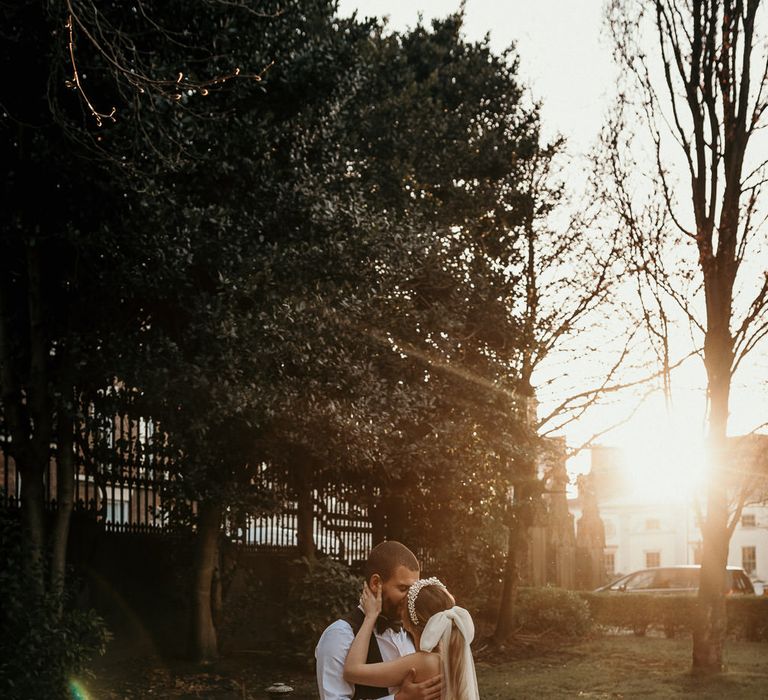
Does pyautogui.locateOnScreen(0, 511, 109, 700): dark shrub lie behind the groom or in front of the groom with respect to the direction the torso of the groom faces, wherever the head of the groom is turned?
behind

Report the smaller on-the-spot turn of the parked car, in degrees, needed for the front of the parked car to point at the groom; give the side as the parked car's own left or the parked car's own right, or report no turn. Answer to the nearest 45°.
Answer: approximately 90° to the parked car's own left

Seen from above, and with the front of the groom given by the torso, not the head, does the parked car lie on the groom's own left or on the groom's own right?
on the groom's own left

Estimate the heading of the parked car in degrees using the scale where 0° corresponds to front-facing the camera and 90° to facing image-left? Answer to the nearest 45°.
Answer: approximately 90°

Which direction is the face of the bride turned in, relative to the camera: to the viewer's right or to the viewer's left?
to the viewer's left

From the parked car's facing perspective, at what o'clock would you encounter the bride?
The bride is roughly at 9 o'clock from the parked car.

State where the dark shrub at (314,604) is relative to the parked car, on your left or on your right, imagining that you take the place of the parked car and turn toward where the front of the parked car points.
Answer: on your left

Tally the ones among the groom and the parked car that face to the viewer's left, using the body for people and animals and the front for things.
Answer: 1

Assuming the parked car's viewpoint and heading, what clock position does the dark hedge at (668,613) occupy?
The dark hedge is roughly at 9 o'clock from the parked car.
